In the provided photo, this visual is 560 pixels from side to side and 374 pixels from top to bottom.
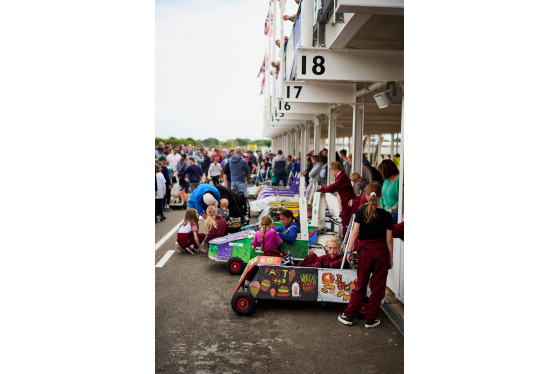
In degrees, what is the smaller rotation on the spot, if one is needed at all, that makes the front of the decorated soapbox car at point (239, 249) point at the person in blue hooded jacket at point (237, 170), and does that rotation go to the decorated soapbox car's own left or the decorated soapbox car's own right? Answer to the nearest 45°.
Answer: approximately 90° to the decorated soapbox car's own right

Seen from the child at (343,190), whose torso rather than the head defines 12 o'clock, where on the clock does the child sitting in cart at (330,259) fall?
The child sitting in cart is roughly at 9 o'clock from the child.

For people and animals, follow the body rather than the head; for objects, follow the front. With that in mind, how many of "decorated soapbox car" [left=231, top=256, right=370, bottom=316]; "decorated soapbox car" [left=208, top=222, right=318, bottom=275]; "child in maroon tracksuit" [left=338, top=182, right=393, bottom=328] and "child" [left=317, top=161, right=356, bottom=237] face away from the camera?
1

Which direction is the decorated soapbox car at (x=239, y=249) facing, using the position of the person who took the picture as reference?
facing to the left of the viewer

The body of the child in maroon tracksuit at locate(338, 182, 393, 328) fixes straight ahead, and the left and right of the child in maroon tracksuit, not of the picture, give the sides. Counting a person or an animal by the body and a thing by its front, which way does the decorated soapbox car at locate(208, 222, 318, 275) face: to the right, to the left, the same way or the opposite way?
to the left

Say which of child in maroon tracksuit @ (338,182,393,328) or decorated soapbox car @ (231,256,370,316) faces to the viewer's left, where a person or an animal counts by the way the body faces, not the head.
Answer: the decorated soapbox car

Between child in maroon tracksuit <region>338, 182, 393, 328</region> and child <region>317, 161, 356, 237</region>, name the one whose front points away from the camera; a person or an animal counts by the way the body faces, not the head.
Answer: the child in maroon tracksuit

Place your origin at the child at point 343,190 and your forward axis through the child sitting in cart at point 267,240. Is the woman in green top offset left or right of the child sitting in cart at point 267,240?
left

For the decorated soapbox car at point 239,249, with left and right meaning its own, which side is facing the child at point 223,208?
right

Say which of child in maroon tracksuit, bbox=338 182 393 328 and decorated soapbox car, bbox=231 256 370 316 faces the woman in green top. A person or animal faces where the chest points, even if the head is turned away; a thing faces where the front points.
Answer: the child in maroon tracksuit

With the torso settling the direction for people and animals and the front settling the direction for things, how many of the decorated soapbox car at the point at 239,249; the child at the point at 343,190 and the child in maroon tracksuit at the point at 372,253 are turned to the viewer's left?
2

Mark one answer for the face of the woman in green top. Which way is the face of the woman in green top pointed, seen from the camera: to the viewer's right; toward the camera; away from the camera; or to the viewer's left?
to the viewer's left

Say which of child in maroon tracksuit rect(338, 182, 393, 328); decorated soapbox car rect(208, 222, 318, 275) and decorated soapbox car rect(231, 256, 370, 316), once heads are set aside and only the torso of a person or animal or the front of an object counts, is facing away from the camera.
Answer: the child in maroon tracksuit

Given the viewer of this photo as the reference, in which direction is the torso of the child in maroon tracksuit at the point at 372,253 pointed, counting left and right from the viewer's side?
facing away from the viewer

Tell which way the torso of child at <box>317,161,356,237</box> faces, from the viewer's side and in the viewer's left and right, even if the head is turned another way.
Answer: facing to the left of the viewer

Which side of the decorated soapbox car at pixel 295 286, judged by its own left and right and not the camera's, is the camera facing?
left

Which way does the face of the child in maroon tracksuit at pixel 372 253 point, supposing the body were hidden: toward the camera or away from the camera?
away from the camera
